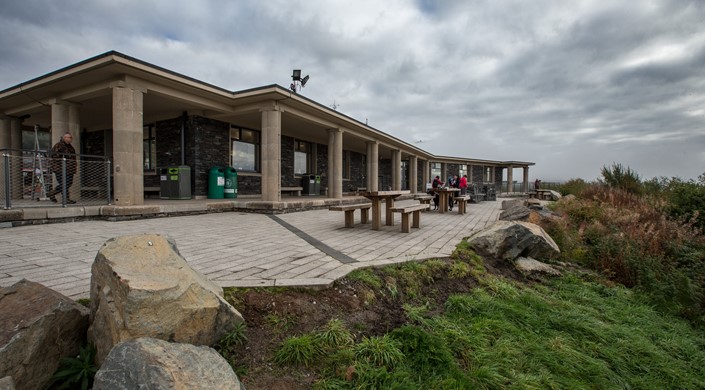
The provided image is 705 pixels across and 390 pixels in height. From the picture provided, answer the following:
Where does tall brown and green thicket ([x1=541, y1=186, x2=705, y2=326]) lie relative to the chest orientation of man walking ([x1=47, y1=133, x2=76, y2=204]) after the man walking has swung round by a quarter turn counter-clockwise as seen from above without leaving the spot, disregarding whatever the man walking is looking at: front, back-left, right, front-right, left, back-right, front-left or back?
right

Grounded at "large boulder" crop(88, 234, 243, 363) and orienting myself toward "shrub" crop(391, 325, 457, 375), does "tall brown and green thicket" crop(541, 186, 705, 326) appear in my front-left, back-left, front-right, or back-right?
front-left

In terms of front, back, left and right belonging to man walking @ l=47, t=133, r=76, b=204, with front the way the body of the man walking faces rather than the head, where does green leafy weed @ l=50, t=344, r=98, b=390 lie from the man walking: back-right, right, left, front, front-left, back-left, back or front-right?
front-right

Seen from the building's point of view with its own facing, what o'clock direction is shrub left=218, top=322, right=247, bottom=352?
The shrub is roughly at 1 o'clock from the building.

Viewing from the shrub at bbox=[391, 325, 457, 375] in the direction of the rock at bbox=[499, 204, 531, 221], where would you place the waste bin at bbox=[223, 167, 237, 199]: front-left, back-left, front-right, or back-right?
front-left

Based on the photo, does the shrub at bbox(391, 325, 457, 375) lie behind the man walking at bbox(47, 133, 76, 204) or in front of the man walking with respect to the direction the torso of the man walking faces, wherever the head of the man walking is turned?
in front

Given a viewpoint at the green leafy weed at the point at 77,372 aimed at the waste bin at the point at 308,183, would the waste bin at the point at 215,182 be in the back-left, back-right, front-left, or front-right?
front-left

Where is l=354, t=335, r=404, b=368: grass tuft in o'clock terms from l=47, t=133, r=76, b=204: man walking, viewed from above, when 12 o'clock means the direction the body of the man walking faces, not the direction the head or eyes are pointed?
The grass tuft is roughly at 1 o'clock from the man walking.

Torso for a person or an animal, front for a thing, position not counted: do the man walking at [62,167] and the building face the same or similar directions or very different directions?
same or similar directions

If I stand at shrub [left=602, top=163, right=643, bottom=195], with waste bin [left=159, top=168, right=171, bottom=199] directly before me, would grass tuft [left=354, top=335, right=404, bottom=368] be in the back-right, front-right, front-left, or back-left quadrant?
front-left

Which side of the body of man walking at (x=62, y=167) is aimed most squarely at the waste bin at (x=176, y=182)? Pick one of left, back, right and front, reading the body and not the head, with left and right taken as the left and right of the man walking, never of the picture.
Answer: left

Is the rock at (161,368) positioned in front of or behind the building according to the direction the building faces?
in front

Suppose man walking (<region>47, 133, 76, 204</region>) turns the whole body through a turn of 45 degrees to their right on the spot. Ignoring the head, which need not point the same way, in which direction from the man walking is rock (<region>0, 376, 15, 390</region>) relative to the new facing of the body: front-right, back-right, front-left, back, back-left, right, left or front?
front

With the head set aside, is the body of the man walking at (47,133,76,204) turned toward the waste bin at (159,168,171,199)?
no

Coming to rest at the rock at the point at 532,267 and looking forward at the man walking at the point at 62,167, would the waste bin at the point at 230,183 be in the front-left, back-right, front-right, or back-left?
front-right
